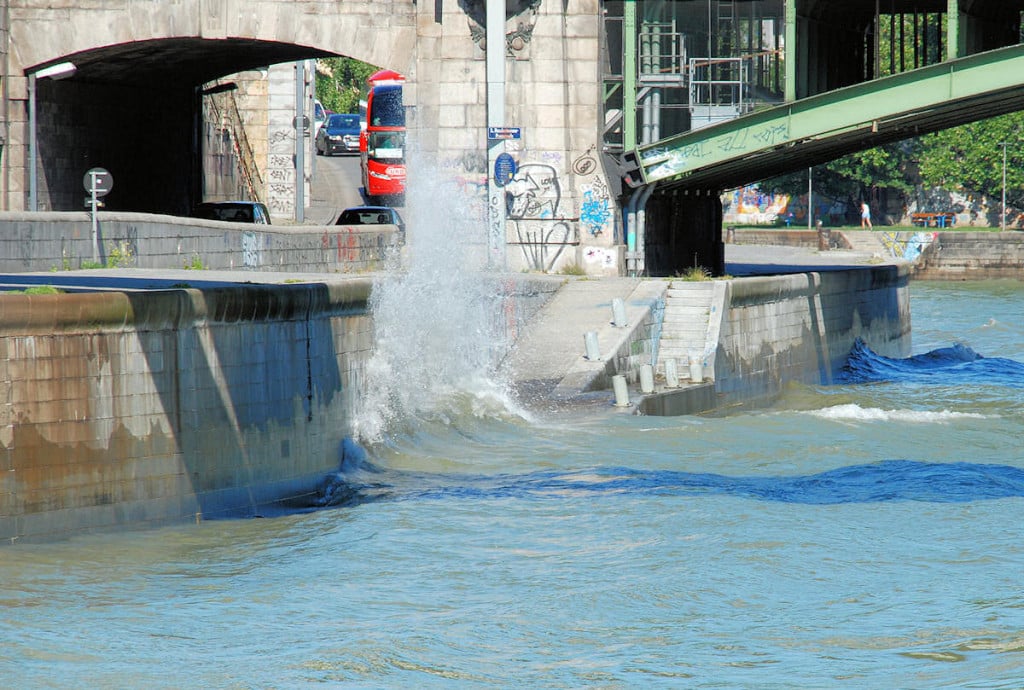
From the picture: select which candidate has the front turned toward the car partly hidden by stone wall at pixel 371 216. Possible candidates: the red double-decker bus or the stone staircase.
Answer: the red double-decker bus

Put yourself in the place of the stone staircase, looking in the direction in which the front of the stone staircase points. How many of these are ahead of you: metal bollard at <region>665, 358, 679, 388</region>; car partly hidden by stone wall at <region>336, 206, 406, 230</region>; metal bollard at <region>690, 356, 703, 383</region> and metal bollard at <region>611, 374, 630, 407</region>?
3

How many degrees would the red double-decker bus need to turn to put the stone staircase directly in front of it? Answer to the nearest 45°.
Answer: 0° — it already faces it

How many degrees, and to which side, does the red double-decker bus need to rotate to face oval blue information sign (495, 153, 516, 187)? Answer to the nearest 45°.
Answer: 0° — it already faces it

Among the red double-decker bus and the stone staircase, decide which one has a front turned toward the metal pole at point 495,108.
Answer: the red double-decker bus

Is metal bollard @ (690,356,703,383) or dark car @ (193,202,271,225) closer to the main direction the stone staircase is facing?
the metal bollard

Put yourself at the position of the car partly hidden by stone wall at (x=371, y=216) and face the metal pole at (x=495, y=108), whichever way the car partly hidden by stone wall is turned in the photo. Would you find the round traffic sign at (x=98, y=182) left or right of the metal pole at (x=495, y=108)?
right

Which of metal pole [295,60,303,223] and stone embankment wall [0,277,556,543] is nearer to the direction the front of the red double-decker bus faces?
the stone embankment wall

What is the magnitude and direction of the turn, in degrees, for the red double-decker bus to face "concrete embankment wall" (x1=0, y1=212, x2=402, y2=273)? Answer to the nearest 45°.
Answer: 0° — it already faces it

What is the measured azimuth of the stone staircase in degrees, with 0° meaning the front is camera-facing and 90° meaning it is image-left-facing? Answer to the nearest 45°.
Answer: approximately 0°

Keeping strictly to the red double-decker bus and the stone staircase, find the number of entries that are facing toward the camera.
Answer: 2

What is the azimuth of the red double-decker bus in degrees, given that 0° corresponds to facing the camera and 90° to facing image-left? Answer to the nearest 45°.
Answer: approximately 0°
